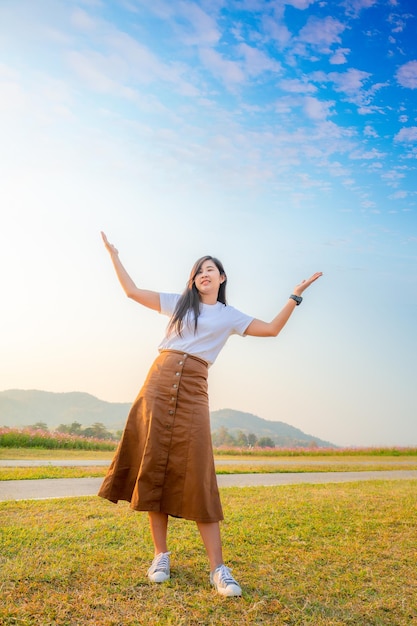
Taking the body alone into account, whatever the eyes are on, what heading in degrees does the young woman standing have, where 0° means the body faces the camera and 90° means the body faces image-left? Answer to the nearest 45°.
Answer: approximately 0°
